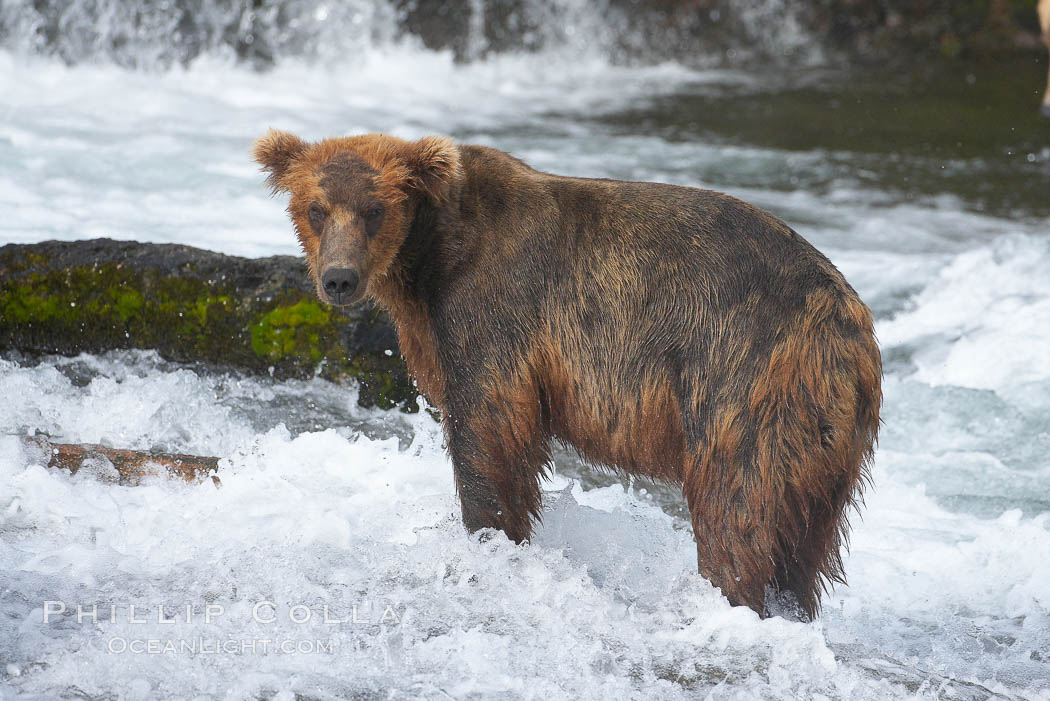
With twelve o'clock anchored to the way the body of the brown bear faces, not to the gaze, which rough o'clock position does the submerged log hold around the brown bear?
The submerged log is roughly at 11 o'clock from the brown bear.

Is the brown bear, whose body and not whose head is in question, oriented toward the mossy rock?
yes

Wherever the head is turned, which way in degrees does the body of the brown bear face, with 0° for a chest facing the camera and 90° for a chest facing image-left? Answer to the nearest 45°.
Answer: approximately 135°
